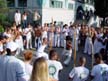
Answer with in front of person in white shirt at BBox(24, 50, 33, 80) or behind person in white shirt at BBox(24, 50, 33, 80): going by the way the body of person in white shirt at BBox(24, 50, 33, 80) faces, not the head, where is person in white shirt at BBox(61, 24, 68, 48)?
in front

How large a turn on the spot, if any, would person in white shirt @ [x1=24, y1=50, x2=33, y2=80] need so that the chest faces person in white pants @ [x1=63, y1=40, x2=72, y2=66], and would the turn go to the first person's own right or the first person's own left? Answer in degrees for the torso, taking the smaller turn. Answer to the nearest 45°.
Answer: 0° — they already face them

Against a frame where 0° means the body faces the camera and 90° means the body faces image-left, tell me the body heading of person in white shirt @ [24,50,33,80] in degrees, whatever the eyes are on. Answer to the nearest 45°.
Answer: approximately 180°
